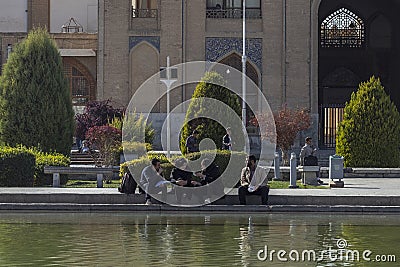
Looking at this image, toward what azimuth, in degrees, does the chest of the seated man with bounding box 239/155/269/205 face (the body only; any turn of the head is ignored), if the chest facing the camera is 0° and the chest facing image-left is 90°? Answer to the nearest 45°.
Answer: approximately 0°

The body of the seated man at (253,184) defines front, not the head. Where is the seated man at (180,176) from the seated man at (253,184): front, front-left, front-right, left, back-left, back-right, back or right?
right

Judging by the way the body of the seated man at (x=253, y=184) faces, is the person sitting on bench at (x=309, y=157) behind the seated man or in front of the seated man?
behind

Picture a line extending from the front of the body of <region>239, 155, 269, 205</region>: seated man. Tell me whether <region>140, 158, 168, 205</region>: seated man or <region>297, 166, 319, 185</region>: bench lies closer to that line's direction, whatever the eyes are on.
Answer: the seated man

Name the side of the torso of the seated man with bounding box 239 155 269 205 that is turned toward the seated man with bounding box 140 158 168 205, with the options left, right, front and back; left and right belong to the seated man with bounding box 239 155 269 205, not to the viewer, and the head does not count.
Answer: right
